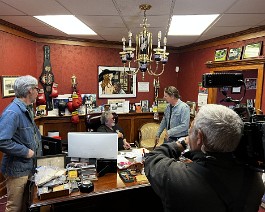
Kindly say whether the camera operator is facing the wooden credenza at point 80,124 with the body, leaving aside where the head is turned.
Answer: yes

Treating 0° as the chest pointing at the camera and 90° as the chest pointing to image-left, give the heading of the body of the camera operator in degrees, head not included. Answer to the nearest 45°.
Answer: approximately 135°

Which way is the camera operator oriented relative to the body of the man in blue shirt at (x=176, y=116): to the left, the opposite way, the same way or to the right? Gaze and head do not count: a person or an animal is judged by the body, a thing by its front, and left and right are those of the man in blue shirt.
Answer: to the right

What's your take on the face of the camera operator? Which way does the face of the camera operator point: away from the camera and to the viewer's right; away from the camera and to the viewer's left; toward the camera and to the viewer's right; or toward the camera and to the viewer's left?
away from the camera and to the viewer's left

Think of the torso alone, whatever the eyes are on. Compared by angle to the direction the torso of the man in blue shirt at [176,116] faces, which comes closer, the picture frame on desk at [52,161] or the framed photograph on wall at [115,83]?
the picture frame on desk

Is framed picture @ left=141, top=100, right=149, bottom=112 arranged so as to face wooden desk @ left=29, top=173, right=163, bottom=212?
yes

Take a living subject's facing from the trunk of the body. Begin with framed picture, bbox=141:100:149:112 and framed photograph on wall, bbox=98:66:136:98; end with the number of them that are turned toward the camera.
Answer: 2

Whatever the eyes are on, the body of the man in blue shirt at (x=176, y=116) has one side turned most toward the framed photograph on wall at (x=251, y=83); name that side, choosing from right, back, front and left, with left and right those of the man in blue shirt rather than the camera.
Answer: back

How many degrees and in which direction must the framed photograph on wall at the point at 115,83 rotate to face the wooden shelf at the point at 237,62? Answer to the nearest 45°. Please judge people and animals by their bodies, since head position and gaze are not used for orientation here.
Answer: approximately 45° to its left
